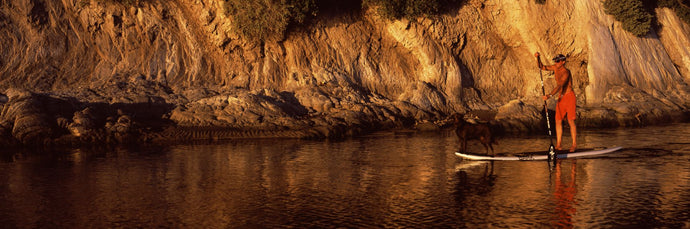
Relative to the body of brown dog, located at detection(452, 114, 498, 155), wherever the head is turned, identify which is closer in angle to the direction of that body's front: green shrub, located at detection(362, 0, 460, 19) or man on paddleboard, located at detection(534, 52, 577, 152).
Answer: the green shrub

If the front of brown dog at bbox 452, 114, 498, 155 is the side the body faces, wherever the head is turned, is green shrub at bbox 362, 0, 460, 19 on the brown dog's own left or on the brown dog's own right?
on the brown dog's own right

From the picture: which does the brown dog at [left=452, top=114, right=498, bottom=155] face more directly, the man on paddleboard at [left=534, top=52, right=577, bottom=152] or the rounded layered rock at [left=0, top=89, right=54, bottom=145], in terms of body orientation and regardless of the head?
the rounded layered rock

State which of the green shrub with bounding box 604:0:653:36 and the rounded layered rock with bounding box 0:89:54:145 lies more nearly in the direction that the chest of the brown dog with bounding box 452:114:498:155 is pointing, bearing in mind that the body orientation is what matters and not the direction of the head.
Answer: the rounded layered rock

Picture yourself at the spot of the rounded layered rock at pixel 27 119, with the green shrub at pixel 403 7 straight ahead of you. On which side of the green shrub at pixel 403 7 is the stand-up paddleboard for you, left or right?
right

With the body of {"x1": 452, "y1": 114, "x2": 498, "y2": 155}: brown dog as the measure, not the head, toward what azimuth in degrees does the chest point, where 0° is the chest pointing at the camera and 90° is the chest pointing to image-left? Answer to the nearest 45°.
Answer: approximately 90°
